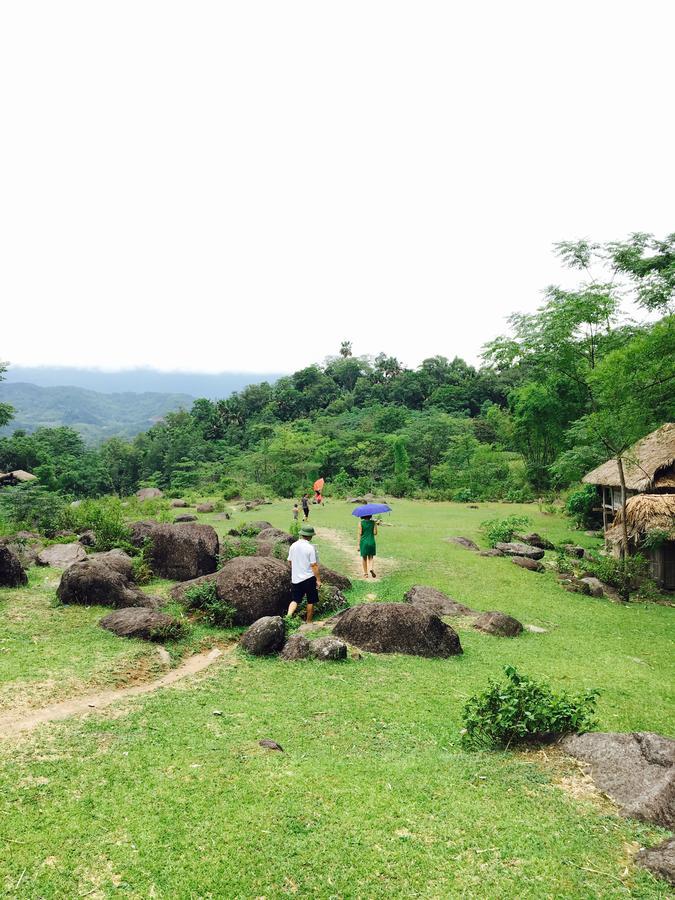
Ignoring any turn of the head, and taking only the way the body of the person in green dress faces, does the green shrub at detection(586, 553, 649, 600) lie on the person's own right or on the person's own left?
on the person's own right

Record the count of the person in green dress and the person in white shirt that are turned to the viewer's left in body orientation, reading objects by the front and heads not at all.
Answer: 0

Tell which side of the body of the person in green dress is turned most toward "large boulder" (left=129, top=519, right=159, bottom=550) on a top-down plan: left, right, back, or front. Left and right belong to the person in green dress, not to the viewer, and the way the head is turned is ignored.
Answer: left

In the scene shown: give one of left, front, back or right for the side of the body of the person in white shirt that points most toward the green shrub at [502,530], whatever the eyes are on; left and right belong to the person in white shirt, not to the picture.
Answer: front

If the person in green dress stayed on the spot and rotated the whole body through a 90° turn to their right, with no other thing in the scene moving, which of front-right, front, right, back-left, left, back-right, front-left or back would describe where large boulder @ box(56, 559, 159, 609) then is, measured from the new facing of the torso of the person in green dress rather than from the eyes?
back-right

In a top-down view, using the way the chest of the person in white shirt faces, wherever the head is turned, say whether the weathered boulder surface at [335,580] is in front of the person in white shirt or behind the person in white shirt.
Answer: in front

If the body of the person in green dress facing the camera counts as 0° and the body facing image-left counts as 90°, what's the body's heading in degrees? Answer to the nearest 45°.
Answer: approximately 180°

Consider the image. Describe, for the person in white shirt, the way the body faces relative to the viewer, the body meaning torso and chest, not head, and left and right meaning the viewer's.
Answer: facing away from the viewer and to the right of the viewer

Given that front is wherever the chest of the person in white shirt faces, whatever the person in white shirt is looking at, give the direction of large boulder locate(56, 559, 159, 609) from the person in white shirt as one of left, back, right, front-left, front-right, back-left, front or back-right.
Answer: back-left

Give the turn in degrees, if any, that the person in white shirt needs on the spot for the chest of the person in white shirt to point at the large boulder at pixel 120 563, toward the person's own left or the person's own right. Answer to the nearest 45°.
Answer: approximately 90° to the person's own left

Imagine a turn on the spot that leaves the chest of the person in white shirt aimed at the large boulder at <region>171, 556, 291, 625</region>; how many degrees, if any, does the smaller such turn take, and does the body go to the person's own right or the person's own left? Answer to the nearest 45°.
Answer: approximately 90° to the person's own left

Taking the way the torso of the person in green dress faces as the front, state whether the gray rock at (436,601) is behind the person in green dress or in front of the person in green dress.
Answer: behind

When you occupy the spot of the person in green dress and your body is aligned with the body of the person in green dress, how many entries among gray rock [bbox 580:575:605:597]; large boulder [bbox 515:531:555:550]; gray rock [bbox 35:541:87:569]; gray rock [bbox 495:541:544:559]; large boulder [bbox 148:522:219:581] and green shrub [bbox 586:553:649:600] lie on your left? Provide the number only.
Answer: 2
